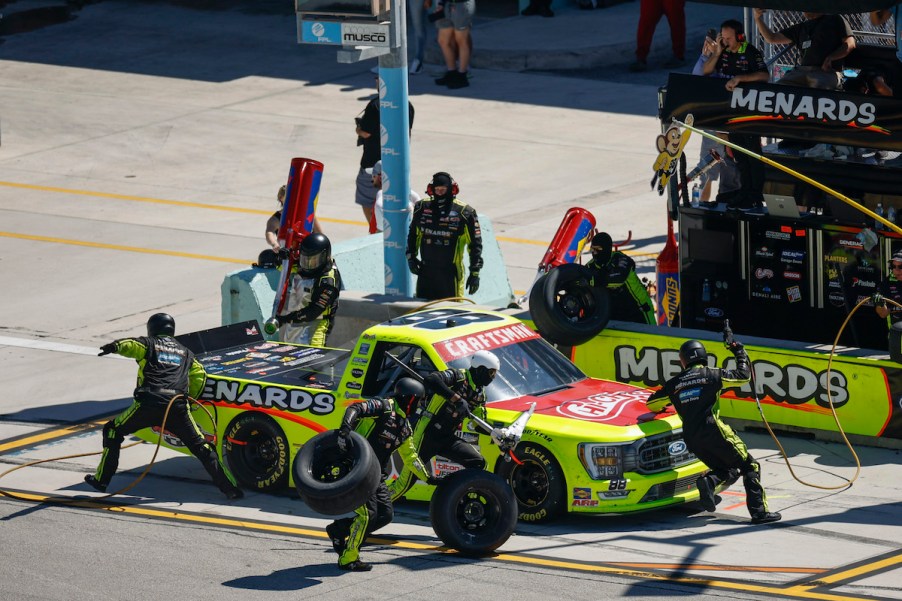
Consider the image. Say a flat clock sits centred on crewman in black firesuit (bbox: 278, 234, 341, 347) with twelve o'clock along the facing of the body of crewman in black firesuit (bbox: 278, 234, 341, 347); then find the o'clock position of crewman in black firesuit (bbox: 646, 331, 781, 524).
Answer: crewman in black firesuit (bbox: 646, 331, 781, 524) is roughly at 9 o'clock from crewman in black firesuit (bbox: 278, 234, 341, 347).

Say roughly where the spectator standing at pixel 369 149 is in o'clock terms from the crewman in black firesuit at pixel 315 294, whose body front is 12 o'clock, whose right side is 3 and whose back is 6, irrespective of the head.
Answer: The spectator standing is roughly at 5 o'clock from the crewman in black firesuit.

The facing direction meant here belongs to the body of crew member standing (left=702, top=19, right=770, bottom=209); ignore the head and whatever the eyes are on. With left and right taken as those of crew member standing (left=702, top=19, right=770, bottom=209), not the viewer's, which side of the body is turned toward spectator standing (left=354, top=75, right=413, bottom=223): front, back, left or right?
right

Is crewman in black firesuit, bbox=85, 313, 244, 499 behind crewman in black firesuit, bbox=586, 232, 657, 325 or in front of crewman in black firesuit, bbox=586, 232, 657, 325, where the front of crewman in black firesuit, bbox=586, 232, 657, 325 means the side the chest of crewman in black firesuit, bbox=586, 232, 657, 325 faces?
in front

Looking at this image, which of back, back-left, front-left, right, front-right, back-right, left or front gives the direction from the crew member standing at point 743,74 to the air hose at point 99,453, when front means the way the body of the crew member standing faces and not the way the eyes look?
front

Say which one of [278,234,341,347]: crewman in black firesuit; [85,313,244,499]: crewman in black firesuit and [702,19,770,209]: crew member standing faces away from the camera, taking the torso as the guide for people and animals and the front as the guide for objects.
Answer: [85,313,244,499]: crewman in black firesuit

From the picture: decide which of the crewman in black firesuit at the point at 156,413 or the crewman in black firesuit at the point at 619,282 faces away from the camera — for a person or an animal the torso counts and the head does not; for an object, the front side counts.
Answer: the crewman in black firesuit at the point at 156,413

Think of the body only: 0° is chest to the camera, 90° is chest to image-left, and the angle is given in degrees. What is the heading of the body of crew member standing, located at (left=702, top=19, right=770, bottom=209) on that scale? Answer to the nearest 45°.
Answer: approximately 45°

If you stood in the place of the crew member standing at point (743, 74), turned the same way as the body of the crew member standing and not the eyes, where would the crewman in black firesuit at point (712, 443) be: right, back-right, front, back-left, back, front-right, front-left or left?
front-left

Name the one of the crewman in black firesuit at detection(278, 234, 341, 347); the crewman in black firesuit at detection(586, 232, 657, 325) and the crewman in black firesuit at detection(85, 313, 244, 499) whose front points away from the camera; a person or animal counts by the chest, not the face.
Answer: the crewman in black firesuit at detection(85, 313, 244, 499)

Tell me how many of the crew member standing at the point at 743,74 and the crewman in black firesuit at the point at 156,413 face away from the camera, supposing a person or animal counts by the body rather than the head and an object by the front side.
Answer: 1

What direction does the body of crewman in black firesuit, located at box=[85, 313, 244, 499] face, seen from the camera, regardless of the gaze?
away from the camera

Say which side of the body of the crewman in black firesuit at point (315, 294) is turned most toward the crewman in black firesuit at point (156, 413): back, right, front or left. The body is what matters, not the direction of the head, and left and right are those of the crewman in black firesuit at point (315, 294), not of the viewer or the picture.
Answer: front

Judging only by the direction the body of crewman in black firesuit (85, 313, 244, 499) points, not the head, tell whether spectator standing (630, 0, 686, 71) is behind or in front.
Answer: in front
